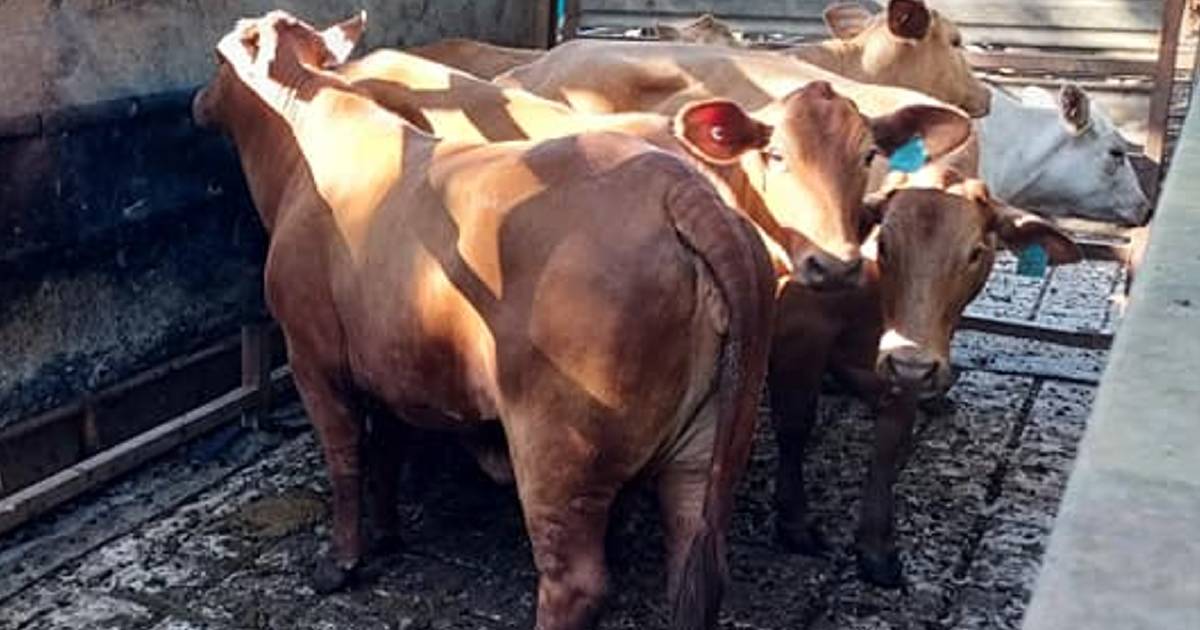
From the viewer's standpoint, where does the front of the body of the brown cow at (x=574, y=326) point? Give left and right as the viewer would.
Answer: facing away from the viewer and to the left of the viewer

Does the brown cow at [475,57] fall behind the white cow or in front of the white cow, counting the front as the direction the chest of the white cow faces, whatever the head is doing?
behind

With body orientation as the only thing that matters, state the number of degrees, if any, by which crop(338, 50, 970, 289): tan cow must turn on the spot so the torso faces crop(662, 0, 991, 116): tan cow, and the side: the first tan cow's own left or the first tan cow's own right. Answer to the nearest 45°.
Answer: approximately 135° to the first tan cow's own left

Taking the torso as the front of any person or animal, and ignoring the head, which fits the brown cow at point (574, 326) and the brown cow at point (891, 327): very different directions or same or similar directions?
very different directions

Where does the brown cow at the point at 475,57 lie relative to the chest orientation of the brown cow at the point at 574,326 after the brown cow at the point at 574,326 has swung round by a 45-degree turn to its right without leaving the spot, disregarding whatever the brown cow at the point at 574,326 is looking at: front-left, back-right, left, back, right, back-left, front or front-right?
front

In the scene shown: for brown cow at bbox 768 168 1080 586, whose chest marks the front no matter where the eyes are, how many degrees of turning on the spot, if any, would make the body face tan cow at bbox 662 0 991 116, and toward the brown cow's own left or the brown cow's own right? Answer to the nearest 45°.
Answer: approximately 135° to the brown cow's own left

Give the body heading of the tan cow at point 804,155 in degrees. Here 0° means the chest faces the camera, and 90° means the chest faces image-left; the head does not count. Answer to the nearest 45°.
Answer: approximately 315°

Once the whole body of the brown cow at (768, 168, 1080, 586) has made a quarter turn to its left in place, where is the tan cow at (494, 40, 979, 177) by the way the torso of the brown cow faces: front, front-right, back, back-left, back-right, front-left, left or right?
left

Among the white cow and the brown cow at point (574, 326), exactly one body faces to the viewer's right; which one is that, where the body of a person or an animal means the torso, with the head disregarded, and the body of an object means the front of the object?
the white cow

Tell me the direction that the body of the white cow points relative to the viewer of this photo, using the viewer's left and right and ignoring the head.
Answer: facing to the right of the viewer

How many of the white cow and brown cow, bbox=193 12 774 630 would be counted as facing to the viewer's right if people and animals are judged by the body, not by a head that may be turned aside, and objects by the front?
1

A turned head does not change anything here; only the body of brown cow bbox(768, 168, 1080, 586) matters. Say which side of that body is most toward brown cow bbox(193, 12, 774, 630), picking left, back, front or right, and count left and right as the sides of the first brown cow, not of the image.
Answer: right

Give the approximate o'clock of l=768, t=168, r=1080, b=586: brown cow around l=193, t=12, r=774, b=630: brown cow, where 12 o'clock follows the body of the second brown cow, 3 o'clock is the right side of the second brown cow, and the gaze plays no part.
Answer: The l=768, t=168, r=1080, b=586: brown cow is roughly at 3 o'clock from the l=193, t=12, r=774, b=630: brown cow.
